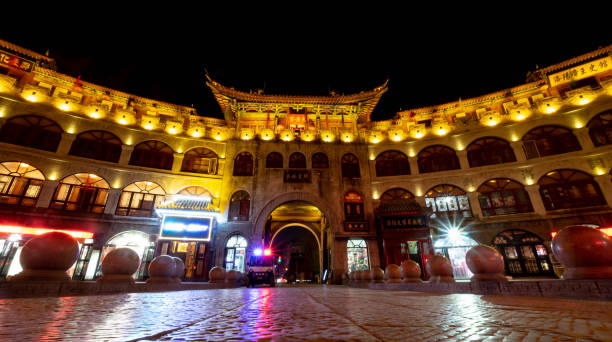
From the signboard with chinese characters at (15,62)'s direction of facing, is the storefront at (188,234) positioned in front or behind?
in front

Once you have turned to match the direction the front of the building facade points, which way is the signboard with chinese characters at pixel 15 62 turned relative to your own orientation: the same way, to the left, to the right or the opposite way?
to the left

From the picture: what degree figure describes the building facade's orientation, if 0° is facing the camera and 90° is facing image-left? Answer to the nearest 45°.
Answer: approximately 0°

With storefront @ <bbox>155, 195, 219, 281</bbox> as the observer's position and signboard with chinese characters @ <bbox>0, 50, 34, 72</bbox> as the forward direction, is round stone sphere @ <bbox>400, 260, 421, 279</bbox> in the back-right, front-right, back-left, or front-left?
back-left

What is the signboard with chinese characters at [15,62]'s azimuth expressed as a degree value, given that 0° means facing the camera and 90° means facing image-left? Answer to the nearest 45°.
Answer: approximately 315°

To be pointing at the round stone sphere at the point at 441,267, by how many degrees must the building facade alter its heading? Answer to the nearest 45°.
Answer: approximately 45° to its left

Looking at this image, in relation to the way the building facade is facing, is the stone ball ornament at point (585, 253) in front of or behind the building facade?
in front

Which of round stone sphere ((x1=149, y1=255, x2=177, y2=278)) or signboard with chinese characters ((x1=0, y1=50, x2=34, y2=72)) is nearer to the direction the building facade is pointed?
the round stone sphere

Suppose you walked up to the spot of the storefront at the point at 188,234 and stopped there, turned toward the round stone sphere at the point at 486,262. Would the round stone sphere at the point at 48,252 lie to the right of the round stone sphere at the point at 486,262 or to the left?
right

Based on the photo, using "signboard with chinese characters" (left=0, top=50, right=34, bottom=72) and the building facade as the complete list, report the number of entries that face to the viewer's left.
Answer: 0

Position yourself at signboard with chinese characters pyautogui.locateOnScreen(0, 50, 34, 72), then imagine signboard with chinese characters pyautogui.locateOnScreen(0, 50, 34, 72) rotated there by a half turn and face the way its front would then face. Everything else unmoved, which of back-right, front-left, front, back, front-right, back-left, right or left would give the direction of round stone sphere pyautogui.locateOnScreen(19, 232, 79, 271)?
back-left

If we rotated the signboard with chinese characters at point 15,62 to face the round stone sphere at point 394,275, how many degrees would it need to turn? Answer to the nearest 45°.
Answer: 0° — it already faces it

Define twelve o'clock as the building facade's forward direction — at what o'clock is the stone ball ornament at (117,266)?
The stone ball ornament is roughly at 1 o'clock from the building facade.
